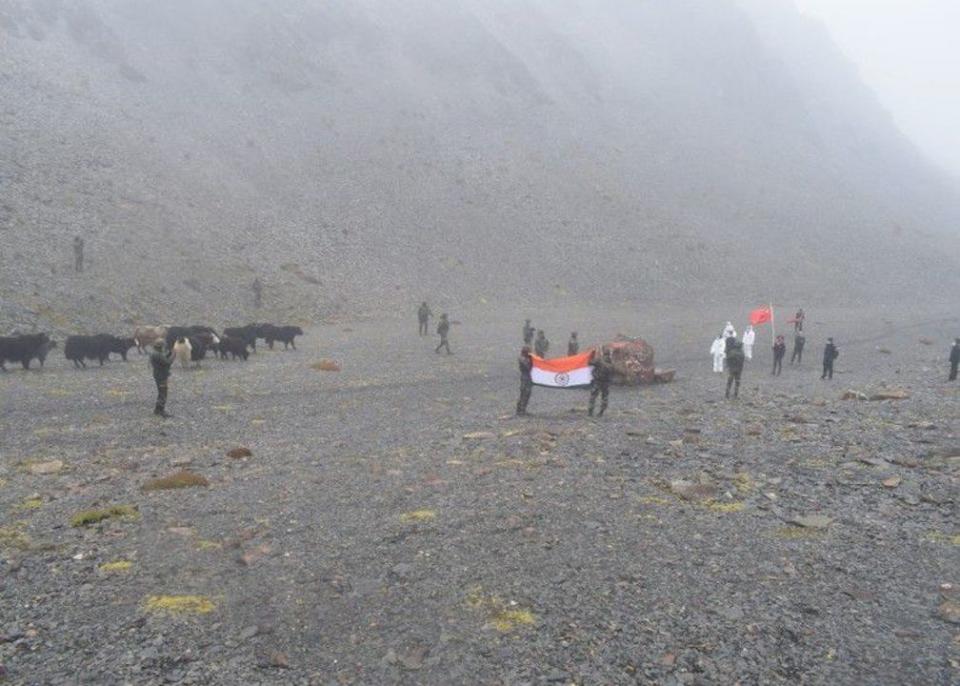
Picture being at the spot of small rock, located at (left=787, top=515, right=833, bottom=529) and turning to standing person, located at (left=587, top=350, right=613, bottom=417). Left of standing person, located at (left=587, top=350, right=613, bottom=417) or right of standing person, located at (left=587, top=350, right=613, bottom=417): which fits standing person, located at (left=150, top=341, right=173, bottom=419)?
left

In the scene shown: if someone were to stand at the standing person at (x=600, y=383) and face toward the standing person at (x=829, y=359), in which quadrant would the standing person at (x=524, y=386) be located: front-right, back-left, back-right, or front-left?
back-left

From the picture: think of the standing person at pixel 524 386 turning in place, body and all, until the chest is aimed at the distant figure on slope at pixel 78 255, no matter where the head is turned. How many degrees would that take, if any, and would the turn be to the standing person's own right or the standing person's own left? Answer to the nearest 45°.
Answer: approximately 135° to the standing person's own left

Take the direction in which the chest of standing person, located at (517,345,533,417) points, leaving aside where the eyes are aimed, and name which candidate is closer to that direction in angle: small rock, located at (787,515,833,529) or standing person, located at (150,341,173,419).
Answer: the small rock

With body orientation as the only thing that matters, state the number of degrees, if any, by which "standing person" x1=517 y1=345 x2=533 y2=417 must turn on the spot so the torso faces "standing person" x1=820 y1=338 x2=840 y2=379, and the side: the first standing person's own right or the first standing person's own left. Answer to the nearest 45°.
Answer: approximately 45° to the first standing person's own left

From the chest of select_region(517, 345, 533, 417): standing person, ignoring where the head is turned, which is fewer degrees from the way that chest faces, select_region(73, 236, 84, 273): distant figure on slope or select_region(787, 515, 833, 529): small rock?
the small rock

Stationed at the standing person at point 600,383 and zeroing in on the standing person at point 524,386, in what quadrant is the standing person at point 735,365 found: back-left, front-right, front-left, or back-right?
back-right
